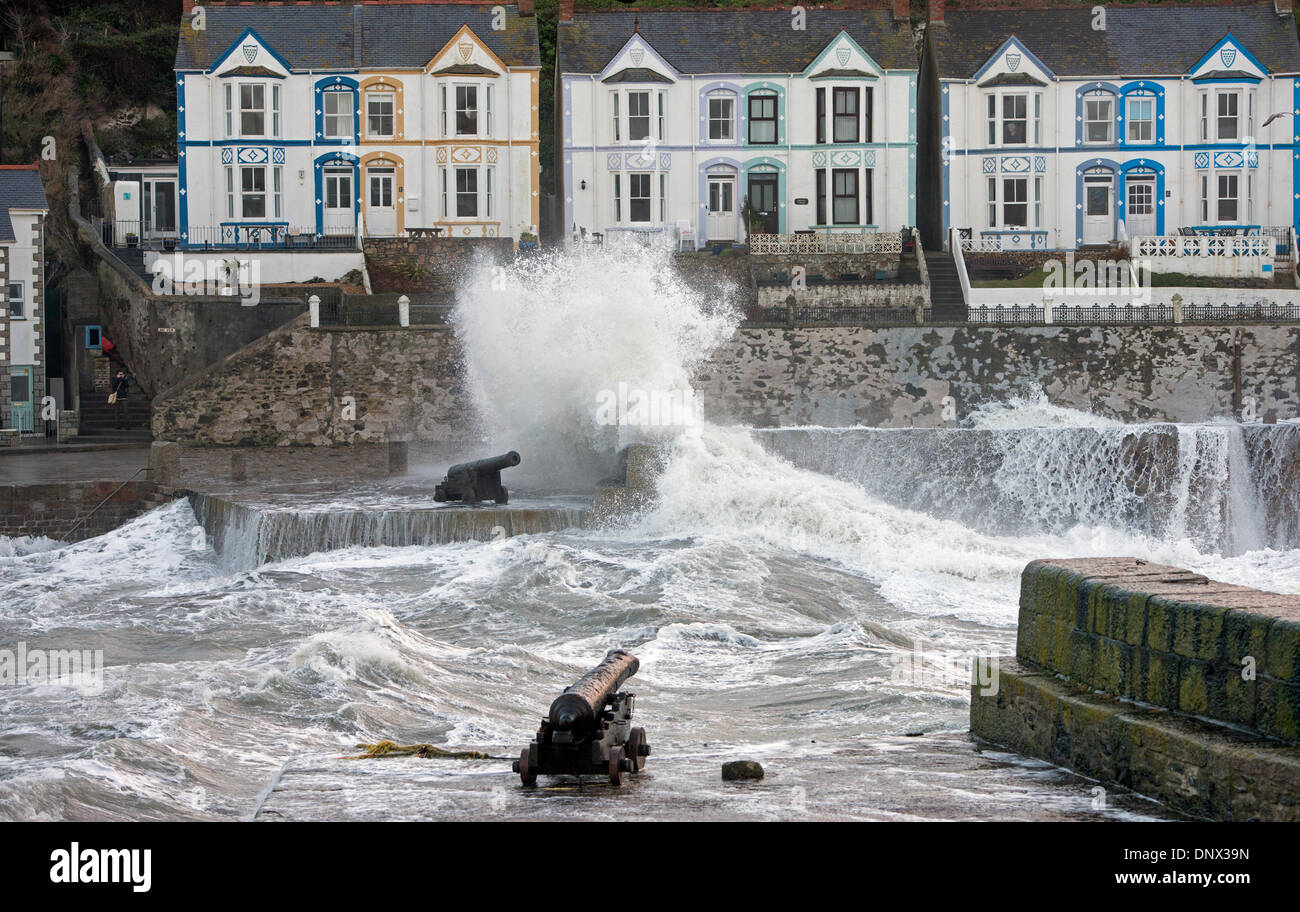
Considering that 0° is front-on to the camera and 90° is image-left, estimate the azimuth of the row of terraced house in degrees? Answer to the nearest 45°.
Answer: approximately 0°

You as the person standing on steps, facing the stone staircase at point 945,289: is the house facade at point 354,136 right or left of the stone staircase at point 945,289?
left

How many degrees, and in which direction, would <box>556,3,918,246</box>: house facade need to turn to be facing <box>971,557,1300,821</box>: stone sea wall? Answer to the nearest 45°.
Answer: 0° — it already faces it

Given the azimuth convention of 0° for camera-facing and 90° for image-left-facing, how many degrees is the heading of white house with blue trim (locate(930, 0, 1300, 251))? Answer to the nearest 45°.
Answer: approximately 0°

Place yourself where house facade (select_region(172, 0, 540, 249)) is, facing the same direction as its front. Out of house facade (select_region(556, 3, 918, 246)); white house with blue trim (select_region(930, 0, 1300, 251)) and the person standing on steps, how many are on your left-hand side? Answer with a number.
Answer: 2

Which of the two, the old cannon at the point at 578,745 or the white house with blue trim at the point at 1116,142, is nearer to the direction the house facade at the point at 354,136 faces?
the old cannon

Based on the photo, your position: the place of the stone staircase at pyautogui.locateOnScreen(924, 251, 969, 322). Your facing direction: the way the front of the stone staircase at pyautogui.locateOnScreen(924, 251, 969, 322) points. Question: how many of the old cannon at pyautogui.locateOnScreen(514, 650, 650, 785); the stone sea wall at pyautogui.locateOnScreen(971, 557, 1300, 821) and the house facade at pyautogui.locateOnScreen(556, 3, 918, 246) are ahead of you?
2

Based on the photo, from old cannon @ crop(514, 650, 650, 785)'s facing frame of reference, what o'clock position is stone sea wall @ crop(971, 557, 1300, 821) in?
The stone sea wall is roughly at 2 o'clock from the old cannon.

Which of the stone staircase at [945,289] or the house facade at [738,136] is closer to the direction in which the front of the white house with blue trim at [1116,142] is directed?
the stone staircase
